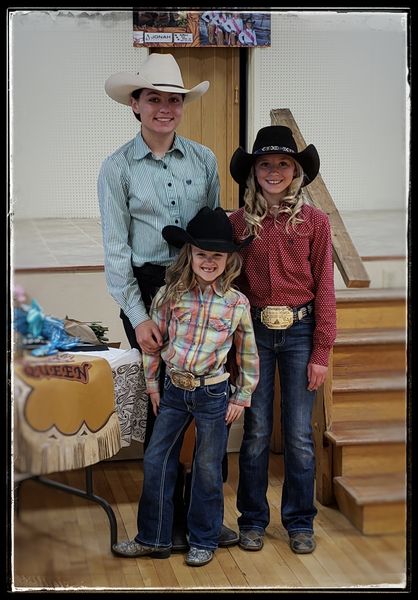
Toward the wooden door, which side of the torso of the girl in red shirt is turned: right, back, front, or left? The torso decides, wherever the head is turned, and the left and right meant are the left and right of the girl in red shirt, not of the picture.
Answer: back

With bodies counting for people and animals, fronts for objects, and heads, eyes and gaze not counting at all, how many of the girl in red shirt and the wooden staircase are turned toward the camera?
2

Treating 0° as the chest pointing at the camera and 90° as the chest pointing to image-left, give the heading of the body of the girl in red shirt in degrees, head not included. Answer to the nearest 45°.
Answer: approximately 0°

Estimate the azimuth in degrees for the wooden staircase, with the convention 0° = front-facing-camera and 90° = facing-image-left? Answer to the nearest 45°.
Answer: approximately 0°
